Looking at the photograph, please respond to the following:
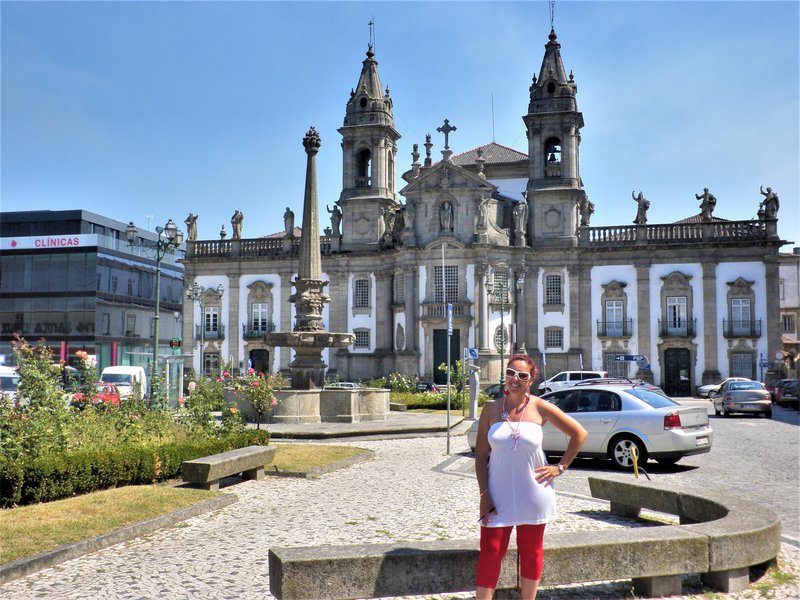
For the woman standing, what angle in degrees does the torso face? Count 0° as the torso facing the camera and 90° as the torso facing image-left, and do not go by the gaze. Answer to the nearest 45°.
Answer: approximately 0°

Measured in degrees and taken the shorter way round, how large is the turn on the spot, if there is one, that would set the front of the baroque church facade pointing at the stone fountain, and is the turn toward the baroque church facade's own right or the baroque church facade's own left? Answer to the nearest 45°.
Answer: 0° — it already faces it

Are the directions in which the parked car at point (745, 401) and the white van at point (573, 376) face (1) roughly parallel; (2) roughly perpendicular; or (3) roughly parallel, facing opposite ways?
roughly perpendicular

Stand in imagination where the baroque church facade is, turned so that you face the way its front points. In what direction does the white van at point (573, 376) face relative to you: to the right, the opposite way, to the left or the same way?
to the right

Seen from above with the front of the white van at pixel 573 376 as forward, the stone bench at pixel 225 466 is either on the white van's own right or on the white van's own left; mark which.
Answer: on the white van's own left

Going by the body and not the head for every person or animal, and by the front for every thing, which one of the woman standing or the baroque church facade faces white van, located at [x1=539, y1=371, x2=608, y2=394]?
the baroque church facade

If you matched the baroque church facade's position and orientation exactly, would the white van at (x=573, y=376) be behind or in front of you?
in front

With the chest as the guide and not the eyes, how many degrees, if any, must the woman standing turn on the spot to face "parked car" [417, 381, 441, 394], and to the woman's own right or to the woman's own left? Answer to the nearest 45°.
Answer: approximately 180°

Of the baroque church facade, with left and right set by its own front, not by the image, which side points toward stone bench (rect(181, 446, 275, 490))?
front

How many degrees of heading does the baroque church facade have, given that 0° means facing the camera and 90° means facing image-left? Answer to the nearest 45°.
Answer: approximately 0°

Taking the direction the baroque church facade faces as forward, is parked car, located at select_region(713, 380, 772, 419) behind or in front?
in front

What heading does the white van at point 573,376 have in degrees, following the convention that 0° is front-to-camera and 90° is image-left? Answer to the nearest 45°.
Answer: approximately 90°
